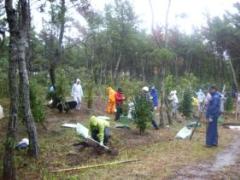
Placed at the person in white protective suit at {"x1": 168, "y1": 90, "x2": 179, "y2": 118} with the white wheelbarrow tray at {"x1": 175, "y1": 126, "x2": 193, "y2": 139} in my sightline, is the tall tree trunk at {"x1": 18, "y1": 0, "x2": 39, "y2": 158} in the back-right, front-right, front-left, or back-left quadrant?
front-right

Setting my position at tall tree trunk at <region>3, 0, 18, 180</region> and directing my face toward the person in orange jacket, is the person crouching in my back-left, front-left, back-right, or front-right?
front-right

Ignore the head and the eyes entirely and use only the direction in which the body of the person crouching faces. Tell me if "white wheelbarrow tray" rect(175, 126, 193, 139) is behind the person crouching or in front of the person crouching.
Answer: behind

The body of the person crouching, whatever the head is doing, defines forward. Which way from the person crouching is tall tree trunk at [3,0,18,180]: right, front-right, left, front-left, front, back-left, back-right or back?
front

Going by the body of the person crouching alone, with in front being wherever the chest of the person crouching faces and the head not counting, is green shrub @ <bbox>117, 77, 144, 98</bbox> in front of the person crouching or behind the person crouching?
behind

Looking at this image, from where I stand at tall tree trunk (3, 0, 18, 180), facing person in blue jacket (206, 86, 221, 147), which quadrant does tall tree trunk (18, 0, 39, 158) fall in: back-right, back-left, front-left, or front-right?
front-left

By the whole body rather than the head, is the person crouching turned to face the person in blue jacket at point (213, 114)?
no

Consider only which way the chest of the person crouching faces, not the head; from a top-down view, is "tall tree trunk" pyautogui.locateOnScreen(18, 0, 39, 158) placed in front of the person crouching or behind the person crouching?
in front

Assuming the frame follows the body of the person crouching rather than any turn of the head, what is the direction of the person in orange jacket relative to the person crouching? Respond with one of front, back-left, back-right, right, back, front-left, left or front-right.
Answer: back-right

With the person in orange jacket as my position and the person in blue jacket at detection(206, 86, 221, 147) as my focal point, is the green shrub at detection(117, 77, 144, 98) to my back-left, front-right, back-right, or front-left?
back-left

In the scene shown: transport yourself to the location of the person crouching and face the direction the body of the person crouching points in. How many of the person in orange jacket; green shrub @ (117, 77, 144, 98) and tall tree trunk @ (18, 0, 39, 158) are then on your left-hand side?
0

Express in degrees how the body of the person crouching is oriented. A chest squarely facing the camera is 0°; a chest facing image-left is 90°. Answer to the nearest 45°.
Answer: approximately 45°

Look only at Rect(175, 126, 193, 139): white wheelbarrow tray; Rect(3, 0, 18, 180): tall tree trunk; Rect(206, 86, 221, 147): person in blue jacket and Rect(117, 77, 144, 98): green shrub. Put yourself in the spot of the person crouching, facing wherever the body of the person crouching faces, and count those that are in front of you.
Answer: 1

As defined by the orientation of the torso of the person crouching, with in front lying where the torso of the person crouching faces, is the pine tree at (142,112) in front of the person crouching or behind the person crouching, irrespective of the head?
behind
